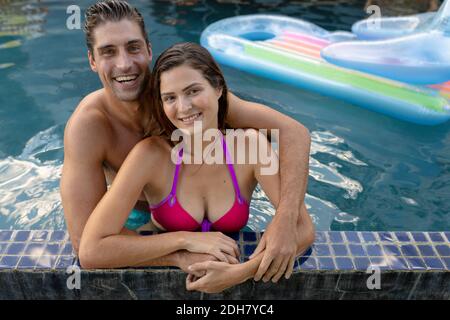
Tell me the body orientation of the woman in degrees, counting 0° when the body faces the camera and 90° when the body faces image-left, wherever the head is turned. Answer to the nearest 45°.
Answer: approximately 0°

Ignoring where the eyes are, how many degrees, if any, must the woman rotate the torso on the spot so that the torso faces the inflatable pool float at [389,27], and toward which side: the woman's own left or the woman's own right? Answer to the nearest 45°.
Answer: approximately 135° to the woman's own left

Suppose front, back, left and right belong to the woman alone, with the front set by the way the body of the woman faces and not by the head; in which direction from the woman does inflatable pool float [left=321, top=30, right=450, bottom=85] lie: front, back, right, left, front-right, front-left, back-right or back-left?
back-left

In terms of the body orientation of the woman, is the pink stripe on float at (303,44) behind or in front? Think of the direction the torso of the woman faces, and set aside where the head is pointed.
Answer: behind
